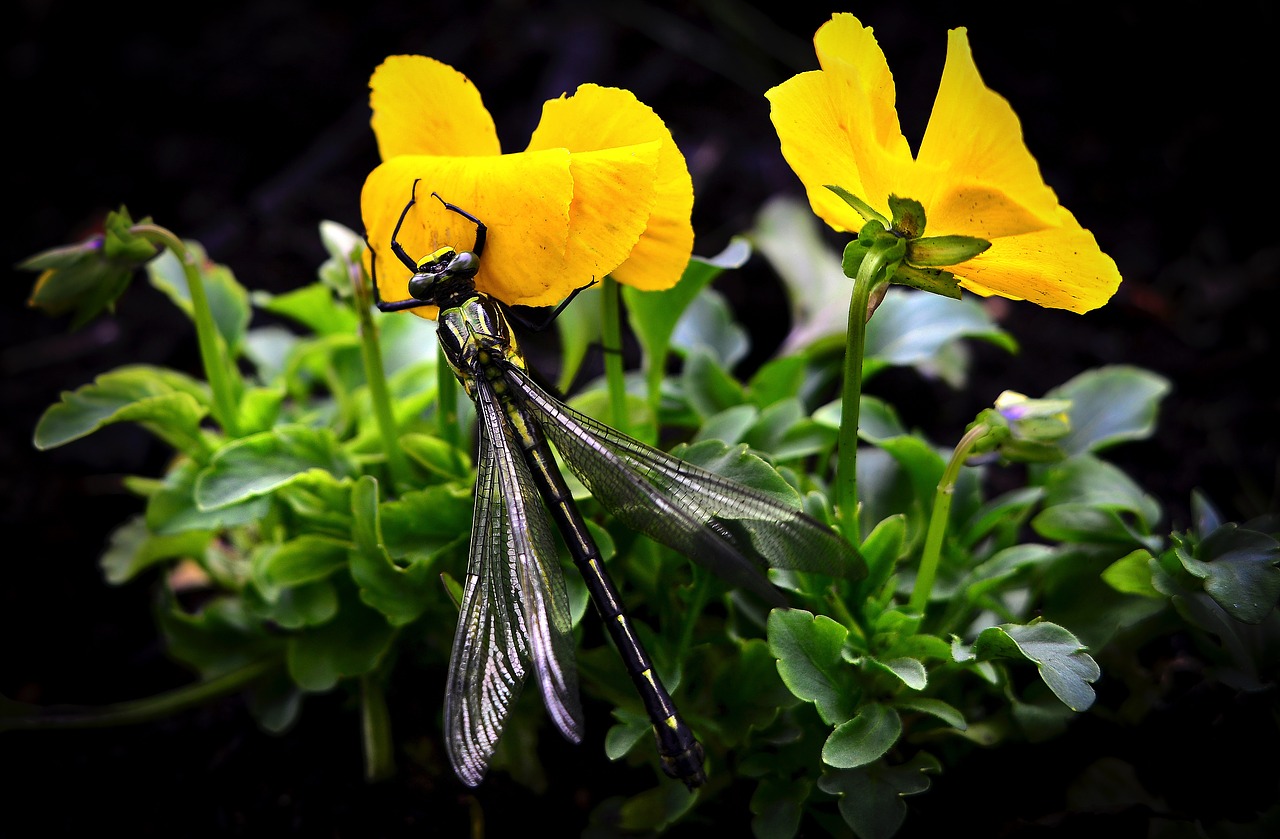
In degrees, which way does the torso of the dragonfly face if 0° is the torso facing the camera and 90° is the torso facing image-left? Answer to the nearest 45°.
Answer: approximately 135°
